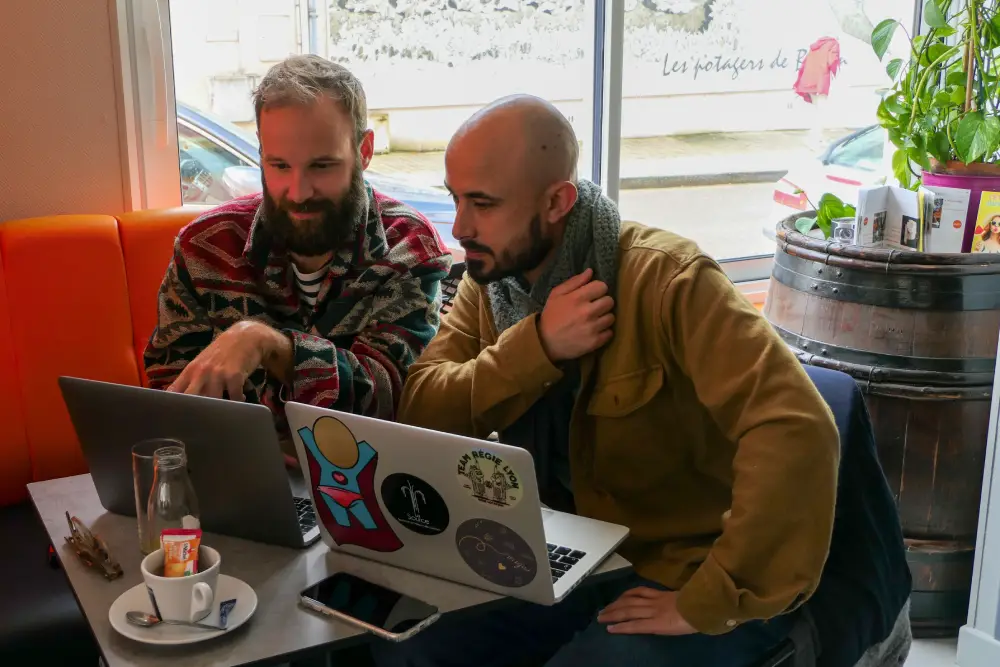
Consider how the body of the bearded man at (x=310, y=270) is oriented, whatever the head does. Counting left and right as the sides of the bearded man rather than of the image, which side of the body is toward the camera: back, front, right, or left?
front

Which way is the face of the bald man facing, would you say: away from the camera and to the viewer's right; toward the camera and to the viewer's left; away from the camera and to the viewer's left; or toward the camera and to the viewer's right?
toward the camera and to the viewer's left

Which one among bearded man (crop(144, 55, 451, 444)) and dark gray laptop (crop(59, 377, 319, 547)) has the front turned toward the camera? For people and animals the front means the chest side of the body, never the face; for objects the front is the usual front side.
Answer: the bearded man

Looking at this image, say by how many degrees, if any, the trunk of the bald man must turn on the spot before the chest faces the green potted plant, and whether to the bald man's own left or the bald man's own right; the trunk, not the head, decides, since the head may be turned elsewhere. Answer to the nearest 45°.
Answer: approximately 180°

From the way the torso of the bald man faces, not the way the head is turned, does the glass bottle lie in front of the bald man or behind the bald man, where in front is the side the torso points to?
in front

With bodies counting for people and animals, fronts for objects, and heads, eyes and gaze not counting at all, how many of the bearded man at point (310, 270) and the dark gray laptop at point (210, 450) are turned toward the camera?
1

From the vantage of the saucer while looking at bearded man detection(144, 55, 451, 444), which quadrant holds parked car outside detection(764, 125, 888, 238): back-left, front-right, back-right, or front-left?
front-right

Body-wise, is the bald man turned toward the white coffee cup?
yes

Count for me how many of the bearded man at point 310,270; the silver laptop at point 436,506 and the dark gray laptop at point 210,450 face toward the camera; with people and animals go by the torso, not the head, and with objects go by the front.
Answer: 1

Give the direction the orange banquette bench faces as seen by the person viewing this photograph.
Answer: facing the viewer and to the right of the viewer

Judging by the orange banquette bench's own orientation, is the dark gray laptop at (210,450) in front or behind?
in front

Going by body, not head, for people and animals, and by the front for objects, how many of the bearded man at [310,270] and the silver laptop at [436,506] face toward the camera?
1

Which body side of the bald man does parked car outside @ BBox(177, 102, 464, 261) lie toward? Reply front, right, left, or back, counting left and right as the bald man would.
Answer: right

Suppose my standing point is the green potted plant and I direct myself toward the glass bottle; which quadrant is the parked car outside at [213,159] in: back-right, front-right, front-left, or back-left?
front-right

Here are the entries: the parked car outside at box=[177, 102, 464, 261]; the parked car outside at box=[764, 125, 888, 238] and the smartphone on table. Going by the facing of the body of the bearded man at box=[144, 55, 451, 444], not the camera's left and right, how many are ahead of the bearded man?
1
